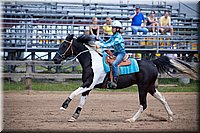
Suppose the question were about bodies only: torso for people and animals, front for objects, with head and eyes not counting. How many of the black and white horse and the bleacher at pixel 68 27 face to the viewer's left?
1

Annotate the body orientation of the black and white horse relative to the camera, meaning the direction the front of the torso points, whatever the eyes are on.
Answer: to the viewer's left

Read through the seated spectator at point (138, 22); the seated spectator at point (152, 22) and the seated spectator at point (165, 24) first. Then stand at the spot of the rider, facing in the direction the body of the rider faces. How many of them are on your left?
0

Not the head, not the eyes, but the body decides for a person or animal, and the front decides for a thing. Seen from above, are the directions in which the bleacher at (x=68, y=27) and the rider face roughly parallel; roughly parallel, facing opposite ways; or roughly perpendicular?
roughly perpendicular

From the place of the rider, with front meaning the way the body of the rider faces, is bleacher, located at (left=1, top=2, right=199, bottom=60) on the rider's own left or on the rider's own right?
on the rider's own right

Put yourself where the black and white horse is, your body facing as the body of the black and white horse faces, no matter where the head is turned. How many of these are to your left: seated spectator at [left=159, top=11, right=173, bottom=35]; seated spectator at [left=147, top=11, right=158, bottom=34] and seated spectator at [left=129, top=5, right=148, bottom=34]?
0

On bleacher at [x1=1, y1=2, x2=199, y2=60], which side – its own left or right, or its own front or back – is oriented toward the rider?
front

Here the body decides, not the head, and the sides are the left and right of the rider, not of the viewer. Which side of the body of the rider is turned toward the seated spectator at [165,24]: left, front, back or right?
right

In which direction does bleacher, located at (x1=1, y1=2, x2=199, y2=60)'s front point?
toward the camera

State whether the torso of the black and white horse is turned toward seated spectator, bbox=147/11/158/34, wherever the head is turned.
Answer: no

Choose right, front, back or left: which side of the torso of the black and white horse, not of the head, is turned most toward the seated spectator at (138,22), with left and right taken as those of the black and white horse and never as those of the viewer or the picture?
right

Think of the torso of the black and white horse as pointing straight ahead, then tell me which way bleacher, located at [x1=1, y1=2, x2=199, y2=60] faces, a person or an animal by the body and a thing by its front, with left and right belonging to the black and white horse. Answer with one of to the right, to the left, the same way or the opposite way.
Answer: to the left

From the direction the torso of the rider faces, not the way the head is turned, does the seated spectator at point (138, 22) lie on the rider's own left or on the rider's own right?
on the rider's own right

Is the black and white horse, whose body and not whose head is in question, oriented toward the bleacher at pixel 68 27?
no

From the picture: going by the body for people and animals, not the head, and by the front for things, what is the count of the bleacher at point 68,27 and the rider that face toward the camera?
1

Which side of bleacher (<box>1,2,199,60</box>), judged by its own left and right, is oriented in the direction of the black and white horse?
front

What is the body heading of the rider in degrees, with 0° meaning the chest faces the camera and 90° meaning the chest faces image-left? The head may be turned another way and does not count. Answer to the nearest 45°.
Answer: approximately 90°
